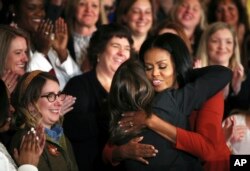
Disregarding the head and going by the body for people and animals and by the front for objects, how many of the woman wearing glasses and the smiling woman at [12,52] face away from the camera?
0

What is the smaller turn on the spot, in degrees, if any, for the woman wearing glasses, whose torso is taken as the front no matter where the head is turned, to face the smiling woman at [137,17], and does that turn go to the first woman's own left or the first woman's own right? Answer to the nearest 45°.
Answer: approximately 90° to the first woman's own left

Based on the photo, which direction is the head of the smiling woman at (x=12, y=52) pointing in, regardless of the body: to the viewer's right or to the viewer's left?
to the viewer's right

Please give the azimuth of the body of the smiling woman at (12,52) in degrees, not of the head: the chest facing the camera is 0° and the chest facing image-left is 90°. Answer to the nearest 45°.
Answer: approximately 315°

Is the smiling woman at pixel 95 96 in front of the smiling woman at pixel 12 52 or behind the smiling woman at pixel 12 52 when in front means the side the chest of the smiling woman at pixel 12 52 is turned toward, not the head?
in front

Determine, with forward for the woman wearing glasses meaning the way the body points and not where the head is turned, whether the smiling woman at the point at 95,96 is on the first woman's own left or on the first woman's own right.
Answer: on the first woman's own left

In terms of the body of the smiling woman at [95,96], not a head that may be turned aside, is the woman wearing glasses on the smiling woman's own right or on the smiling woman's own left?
on the smiling woman's own right
